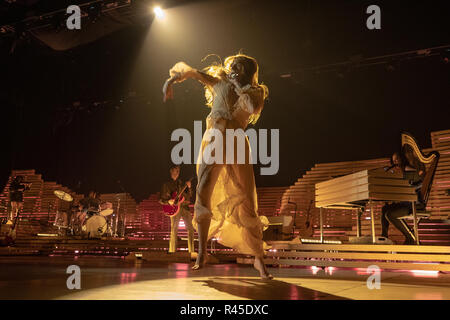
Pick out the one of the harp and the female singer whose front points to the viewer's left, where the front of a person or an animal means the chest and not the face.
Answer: the harp

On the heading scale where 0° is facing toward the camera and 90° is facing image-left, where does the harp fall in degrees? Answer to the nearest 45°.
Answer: approximately 90°

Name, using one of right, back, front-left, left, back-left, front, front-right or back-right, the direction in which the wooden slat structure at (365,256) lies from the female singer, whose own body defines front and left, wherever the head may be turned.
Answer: back-left

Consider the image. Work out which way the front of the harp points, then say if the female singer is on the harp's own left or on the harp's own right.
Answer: on the harp's own left
